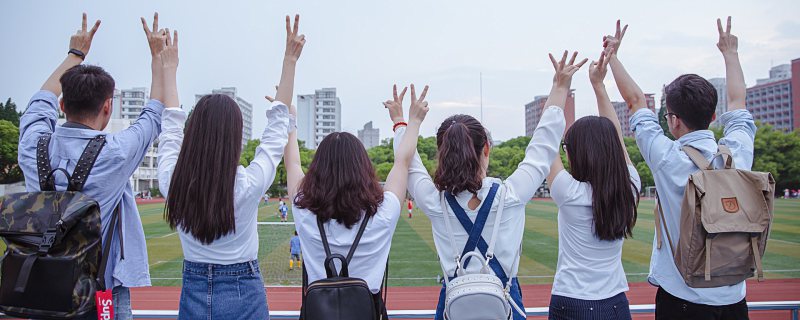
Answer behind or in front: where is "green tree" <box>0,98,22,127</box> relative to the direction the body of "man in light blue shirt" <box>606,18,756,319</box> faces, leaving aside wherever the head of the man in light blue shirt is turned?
in front

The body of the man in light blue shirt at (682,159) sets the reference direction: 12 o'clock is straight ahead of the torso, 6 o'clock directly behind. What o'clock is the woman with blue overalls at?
The woman with blue overalls is roughly at 9 o'clock from the man in light blue shirt.

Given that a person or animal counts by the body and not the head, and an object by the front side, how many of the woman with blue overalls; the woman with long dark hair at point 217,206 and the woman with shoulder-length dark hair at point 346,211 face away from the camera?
3

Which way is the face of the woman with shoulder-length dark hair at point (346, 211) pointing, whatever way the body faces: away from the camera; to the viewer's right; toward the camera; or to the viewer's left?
away from the camera

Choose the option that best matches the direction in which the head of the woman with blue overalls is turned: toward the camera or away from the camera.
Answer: away from the camera

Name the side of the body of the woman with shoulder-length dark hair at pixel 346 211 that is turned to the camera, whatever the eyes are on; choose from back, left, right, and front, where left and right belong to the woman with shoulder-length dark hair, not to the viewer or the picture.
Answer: back

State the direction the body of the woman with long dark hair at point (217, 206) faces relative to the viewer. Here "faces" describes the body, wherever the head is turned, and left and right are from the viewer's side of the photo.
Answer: facing away from the viewer

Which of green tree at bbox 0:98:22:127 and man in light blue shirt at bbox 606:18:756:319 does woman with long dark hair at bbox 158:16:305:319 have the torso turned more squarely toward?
the green tree

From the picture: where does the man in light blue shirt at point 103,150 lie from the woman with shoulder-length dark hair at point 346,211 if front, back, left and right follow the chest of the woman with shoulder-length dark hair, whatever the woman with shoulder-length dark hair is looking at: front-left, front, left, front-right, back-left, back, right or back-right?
left

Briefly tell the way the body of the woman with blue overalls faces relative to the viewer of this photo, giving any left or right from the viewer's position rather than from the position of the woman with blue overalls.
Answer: facing away from the viewer

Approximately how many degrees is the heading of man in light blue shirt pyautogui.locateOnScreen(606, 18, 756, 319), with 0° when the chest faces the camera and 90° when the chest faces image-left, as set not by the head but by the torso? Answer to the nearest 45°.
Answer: approximately 135°

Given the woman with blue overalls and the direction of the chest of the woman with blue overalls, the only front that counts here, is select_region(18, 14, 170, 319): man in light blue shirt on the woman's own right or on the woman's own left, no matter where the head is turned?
on the woman's own left
